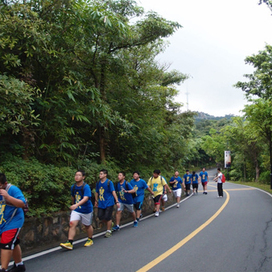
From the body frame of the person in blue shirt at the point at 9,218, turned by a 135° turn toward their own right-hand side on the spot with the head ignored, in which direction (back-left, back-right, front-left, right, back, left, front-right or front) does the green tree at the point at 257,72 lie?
front-right

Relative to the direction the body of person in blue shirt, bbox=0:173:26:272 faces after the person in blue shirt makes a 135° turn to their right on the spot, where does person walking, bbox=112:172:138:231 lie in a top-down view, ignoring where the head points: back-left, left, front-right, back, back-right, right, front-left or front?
front-right

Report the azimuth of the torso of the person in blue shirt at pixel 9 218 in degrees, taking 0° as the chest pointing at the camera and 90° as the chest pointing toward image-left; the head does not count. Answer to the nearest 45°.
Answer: approximately 45°

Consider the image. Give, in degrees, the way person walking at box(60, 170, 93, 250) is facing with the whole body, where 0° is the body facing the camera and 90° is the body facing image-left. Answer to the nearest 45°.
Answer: approximately 45°

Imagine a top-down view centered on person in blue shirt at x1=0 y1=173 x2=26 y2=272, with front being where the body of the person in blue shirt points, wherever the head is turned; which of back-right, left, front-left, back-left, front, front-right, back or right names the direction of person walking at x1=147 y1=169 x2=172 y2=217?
back

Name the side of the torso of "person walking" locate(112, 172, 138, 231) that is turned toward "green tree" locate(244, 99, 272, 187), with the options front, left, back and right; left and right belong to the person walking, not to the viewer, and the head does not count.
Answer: back

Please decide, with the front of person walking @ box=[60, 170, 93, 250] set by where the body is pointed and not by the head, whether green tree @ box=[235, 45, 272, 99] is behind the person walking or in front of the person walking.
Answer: behind

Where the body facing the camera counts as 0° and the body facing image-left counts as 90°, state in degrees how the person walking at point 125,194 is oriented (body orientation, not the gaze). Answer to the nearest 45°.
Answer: approximately 45°

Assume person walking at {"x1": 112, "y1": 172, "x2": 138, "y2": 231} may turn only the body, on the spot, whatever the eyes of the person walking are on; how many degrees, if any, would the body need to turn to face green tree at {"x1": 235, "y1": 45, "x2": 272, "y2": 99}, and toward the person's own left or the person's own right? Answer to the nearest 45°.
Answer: approximately 180°

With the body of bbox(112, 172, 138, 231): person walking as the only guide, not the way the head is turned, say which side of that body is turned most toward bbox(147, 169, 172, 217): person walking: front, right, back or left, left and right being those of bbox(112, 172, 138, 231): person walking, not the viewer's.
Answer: back

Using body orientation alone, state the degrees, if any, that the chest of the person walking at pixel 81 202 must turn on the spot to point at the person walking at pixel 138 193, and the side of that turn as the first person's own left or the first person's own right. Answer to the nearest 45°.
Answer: approximately 180°
